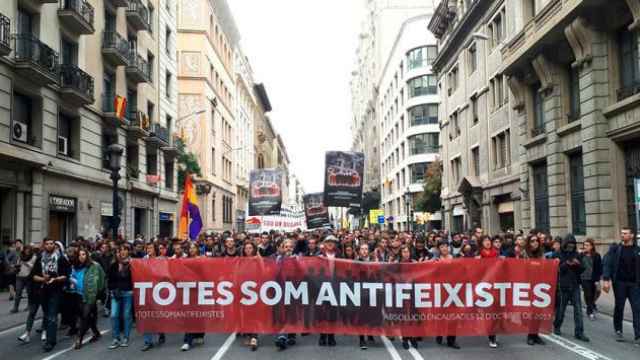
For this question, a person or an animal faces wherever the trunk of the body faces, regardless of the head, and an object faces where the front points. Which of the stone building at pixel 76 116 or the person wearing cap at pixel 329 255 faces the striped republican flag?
the stone building

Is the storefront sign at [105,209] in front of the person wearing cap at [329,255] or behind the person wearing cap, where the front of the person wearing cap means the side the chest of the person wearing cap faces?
behind

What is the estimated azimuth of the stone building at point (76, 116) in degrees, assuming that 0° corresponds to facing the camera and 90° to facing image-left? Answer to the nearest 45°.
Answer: approximately 315°

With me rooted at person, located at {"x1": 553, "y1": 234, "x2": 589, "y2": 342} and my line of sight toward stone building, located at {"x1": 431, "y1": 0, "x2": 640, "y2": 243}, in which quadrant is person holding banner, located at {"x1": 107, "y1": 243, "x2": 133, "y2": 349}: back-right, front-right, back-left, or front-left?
back-left

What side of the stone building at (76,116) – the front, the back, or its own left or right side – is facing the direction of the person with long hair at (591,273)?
front

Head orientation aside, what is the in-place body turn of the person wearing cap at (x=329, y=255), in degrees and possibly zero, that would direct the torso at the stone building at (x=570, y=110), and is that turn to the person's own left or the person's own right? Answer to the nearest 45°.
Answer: approximately 135° to the person's own left

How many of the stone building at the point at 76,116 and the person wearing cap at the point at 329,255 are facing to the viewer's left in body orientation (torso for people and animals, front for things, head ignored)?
0

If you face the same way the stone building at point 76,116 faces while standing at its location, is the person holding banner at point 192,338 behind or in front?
in front

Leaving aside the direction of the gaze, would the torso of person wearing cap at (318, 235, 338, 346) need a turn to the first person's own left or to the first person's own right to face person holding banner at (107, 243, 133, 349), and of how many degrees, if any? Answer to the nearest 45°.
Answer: approximately 90° to the first person's own right

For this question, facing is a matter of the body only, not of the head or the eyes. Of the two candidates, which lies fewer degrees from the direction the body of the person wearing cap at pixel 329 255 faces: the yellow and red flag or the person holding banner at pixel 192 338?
the person holding banner

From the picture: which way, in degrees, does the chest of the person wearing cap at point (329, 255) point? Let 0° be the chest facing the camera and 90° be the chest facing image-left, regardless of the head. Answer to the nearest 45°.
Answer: approximately 0°

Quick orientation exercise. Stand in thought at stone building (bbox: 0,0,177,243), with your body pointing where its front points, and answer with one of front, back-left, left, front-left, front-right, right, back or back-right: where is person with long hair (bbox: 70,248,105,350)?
front-right
